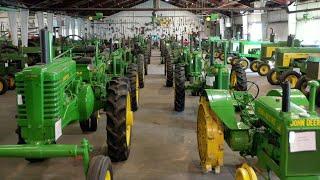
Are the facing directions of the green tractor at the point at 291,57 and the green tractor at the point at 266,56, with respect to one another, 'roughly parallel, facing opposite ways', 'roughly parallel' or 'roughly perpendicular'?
roughly parallel

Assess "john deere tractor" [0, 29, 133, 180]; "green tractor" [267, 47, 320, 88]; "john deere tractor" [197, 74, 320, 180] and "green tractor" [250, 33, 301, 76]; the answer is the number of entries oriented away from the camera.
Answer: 0

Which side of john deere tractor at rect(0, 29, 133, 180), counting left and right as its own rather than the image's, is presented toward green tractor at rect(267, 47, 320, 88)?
back

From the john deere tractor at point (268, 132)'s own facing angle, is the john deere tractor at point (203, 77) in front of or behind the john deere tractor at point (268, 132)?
behind

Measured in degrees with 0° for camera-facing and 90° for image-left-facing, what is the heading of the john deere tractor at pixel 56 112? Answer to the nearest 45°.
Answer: approximately 45°

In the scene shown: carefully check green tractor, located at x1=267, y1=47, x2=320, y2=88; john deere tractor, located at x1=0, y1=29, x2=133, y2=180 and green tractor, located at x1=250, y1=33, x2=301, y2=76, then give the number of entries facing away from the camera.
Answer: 0

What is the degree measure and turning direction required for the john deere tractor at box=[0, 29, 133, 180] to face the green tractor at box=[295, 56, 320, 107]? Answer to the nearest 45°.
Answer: approximately 180°

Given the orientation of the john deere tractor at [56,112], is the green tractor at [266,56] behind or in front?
behind

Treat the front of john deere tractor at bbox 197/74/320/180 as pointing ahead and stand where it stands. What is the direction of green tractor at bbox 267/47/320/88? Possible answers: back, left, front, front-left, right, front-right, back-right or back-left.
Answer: back-left
